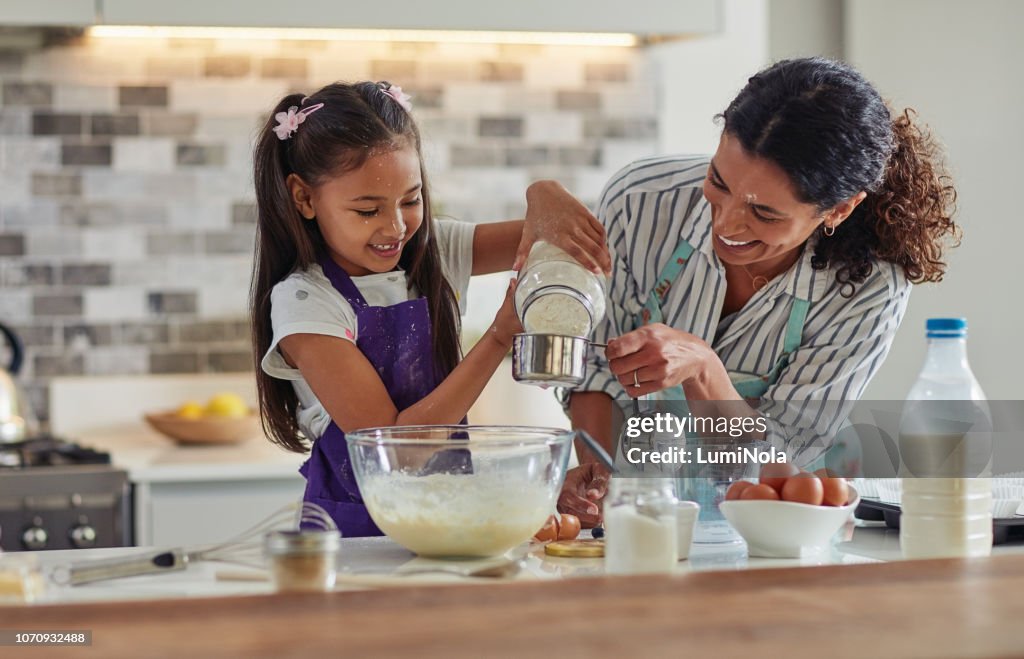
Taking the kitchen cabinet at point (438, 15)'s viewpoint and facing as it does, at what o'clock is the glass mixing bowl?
The glass mixing bowl is roughly at 12 o'clock from the kitchen cabinet.

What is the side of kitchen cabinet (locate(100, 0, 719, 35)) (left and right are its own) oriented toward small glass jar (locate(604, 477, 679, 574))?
front

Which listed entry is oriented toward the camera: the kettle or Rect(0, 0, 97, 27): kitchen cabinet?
the kitchen cabinet

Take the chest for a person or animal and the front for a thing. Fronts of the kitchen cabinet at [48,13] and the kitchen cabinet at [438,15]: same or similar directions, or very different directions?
same or similar directions

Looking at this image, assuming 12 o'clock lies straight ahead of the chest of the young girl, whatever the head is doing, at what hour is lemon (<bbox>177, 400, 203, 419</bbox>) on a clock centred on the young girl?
The lemon is roughly at 7 o'clock from the young girl.

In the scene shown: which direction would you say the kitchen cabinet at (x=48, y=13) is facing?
toward the camera

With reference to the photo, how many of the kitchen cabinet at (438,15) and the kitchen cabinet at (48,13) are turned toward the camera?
2

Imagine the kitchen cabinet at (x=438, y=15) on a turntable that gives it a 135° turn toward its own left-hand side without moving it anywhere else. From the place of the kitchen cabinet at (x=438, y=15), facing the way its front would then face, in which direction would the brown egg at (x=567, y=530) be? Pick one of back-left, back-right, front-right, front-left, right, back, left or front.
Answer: back-right

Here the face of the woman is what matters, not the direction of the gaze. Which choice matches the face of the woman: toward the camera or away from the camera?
toward the camera

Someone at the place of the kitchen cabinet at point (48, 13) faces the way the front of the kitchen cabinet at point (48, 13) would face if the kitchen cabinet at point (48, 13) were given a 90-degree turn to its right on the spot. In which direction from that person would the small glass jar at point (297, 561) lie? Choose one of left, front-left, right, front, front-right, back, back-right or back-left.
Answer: left

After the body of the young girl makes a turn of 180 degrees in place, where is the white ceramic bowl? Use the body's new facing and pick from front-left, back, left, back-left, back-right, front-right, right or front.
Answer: back

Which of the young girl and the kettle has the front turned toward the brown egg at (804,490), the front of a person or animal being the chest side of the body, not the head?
the young girl

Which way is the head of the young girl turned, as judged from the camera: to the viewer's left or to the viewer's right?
to the viewer's right
